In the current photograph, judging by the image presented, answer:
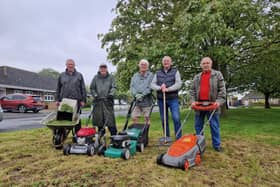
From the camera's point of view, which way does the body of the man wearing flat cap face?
toward the camera

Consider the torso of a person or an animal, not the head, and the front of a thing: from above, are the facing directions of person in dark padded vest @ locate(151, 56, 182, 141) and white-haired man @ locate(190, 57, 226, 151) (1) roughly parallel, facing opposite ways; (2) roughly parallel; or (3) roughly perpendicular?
roughly parallel

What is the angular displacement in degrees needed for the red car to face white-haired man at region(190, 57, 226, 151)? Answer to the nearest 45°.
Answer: approximately 135° to its left

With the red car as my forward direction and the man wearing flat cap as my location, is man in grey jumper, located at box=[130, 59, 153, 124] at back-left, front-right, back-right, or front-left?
back-right

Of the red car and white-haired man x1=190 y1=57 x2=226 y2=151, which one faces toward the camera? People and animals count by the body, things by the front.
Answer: the white-haired man

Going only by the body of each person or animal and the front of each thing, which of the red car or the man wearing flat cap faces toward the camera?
the man wearing flat cap

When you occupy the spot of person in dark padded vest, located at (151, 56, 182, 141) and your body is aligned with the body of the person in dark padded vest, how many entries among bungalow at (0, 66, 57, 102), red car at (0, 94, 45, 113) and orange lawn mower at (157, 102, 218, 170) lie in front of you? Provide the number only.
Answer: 1

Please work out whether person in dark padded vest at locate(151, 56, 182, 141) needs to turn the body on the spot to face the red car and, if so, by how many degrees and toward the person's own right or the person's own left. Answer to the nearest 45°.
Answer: approximately 135° to the person's own right

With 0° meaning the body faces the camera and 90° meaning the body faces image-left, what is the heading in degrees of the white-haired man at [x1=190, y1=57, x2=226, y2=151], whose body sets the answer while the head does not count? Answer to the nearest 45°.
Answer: approximately 0°

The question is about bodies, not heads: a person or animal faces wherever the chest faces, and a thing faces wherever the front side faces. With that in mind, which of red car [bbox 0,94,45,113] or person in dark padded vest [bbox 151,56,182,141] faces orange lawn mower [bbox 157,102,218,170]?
the person in dark padded vest

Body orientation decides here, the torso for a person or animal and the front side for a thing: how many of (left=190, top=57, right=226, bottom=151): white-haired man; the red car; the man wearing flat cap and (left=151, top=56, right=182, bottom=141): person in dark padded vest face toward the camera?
3

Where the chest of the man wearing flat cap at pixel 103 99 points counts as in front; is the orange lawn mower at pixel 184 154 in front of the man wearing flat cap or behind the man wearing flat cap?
in front

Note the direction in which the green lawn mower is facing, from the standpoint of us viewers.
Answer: facing the viewer and to the left of the viewer

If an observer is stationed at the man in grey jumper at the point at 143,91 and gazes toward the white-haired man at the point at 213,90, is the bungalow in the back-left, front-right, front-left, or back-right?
back-left
